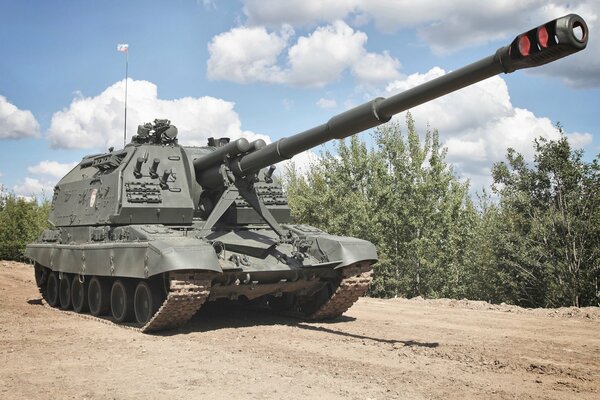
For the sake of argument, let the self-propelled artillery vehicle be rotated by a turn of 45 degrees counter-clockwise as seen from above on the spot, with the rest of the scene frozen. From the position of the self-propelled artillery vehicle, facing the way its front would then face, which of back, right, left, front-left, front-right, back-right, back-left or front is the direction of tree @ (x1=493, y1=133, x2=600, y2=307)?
front-left

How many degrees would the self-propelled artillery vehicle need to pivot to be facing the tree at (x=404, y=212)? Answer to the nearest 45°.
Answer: approximately 90° to its left

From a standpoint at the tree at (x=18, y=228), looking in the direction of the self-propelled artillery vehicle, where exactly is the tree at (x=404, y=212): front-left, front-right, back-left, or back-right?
front-left

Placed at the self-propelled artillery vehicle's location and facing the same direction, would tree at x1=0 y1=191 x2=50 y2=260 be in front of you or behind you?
behind

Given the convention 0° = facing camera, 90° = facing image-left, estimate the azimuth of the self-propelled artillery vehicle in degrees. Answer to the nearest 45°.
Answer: approximately 315°
